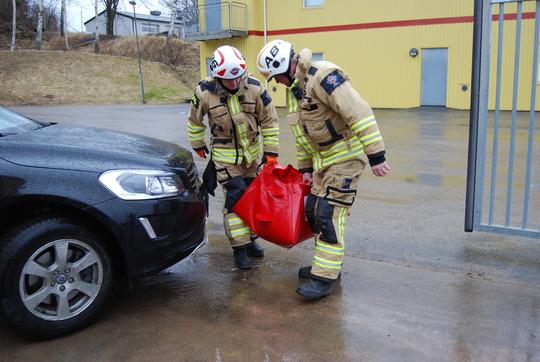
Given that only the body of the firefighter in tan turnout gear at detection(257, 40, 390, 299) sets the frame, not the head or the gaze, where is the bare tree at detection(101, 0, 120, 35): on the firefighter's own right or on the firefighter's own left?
on the firefighter's own right

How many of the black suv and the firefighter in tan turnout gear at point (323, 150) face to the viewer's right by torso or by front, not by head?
1

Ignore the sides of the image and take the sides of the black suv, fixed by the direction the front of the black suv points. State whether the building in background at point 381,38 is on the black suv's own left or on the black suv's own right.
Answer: on the black suv's own left

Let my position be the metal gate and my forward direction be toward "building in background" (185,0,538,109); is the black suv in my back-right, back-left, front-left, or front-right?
back-left

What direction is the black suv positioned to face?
to the viewer's right

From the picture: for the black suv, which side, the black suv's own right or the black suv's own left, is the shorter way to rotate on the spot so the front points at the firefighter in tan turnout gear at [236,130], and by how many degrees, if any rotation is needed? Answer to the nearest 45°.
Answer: approximately 45° to the black suv's own left

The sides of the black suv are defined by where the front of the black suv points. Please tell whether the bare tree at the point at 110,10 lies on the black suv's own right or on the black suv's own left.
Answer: on the black suv's own left

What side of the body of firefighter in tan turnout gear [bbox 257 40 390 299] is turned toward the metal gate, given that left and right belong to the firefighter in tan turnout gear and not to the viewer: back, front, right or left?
back

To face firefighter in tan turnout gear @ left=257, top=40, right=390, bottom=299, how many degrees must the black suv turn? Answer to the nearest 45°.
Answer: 0° — it already faces them

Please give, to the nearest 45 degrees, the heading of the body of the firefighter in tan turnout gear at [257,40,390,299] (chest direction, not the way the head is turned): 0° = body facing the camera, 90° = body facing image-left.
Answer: approximately 45°

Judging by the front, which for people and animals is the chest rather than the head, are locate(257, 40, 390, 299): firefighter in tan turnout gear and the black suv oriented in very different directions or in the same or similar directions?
very different directions

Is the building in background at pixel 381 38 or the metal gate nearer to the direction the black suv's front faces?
the metal gate
